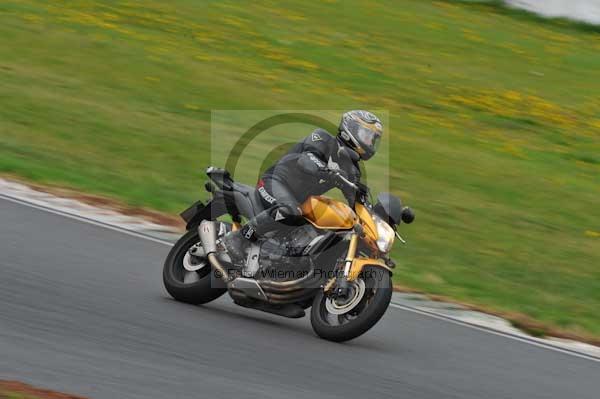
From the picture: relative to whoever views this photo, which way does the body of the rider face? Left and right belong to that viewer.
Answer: facing the viewer and to the right of the viewer

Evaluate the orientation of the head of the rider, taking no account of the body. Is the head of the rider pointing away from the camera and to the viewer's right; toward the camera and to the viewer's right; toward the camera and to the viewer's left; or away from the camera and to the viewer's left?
toward the camera and to the viewer's right
